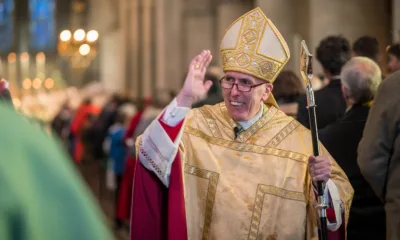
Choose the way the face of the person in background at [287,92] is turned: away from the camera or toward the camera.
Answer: away from the camera

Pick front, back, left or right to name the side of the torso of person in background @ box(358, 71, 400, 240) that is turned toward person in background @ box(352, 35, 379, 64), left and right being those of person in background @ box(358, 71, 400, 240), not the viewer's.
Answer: front

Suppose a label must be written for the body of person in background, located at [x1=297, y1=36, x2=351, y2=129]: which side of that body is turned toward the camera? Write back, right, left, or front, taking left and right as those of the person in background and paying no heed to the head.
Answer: back

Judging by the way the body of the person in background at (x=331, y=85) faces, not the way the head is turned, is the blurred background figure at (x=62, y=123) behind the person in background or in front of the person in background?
in front

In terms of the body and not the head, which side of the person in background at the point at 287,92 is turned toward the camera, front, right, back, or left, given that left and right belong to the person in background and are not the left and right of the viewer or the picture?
back

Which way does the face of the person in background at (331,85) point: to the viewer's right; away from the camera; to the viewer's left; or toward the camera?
away from the camera

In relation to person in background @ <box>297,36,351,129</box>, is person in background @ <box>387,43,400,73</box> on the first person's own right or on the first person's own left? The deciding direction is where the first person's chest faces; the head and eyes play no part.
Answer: on the first person's own right

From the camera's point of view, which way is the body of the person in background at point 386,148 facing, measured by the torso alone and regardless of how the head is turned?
away from the camera

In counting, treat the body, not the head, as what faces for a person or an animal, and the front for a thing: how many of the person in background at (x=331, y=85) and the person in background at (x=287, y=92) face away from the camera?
2
